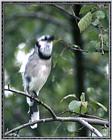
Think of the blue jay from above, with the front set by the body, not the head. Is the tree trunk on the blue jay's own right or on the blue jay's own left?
on the blue jay's own left

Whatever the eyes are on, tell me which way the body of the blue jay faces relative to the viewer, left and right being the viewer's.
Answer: facing the viewer and to the right of the viewer
